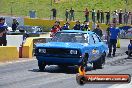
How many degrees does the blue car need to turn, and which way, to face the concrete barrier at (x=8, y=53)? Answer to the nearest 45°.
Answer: approximately 135° to its right

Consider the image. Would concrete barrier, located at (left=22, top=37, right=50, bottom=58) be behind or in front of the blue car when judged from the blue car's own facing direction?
behind

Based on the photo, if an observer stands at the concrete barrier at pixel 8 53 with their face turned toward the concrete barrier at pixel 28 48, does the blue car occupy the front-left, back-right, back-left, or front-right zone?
back-right

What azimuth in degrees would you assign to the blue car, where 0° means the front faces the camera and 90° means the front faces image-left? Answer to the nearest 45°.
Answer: approximately 0°
